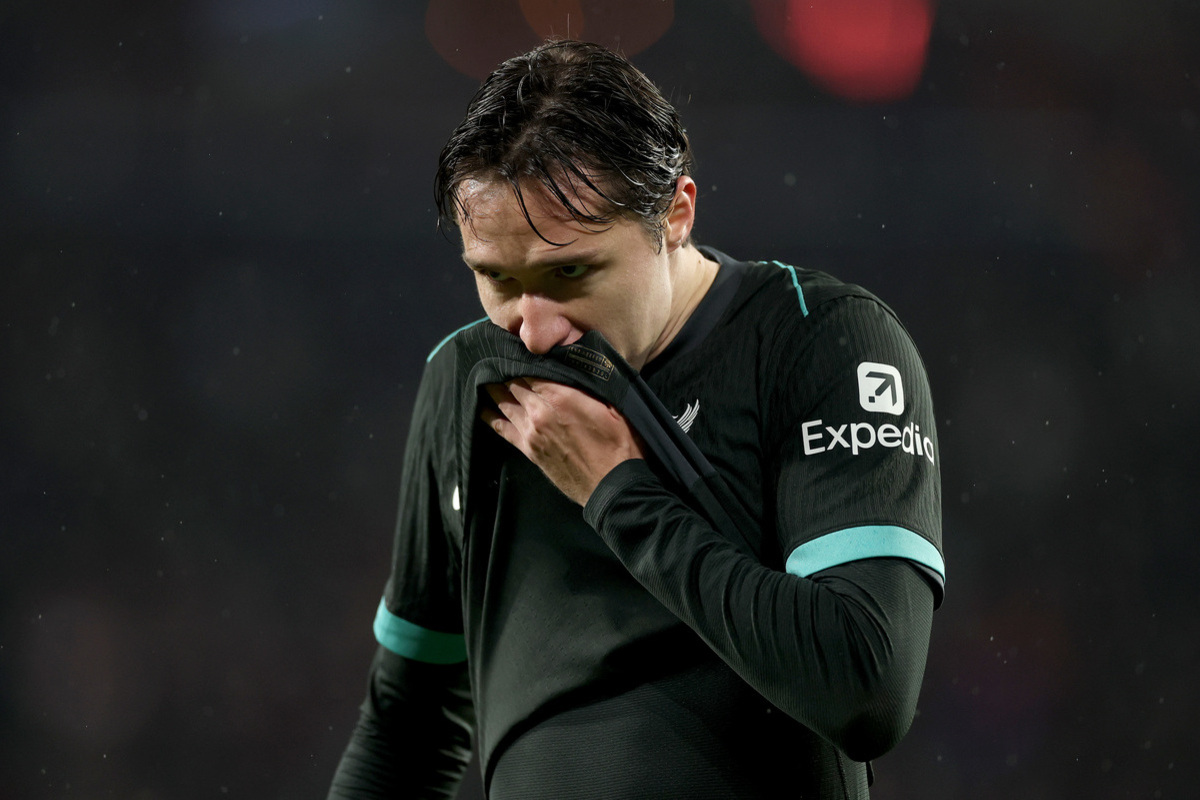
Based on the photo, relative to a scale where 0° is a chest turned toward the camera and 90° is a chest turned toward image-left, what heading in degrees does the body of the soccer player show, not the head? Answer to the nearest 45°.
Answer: approximately 45°

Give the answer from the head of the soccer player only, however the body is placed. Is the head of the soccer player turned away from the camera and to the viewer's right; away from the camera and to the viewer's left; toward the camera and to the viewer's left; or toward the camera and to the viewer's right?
toward the camera and to the viewer's left
